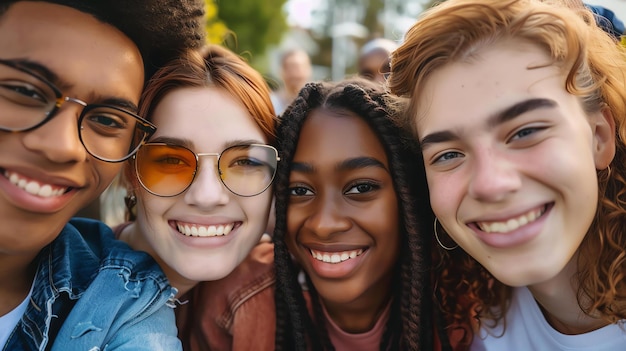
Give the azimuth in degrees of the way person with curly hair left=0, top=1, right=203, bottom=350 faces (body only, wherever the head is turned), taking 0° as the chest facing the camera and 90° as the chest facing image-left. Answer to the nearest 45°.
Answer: approximately 0°

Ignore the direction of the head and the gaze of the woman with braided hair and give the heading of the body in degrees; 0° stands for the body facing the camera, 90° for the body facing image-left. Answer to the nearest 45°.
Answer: approximately 0°

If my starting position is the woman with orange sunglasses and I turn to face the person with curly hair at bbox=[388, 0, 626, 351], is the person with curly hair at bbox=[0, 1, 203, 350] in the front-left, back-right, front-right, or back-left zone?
back-right

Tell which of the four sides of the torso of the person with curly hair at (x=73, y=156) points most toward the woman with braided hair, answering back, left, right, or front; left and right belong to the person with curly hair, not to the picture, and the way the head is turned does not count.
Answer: left

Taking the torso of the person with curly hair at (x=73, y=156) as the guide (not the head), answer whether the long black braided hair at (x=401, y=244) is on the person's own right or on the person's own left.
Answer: on the person's own left

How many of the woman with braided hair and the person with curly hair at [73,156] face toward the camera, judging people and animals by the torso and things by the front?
2

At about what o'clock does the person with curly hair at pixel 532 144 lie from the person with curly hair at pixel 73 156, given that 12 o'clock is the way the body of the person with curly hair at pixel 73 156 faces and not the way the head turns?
the person with curly hair at pixel 532 144 is roughly at 10 o'clock from the person with curly hair at pixel 73 156.
